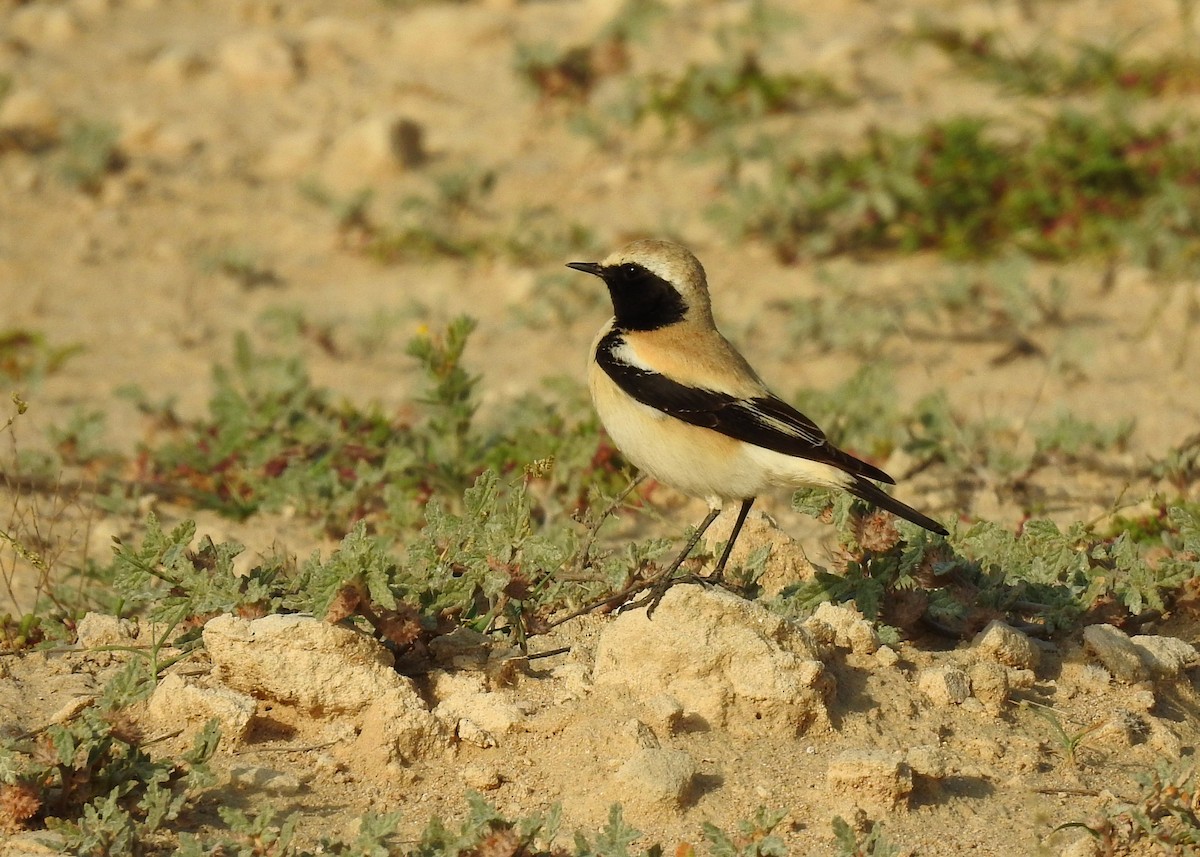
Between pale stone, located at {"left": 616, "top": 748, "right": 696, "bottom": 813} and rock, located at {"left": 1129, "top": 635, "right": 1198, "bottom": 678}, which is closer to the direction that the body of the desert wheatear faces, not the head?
the pale stone

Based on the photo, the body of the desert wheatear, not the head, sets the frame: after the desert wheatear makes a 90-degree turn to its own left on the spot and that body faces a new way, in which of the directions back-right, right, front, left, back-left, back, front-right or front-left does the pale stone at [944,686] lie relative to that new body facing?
front-left

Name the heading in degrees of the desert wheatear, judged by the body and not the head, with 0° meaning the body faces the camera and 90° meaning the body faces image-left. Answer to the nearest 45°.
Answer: approximately 90°

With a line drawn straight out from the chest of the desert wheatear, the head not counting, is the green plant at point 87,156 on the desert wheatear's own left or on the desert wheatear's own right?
on the desert wheatear's own right

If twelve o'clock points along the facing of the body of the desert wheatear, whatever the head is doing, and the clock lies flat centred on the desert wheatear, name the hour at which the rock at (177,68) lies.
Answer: The rock is roughly at 2 o'clock from the desert wheatear.

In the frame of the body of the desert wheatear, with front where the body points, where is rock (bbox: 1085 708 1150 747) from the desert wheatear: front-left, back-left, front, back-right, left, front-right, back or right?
back-left

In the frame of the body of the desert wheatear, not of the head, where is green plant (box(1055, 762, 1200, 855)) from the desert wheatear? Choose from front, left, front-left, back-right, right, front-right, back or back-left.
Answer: back-left

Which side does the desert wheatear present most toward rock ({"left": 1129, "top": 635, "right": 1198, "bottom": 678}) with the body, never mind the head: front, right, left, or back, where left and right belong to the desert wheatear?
back

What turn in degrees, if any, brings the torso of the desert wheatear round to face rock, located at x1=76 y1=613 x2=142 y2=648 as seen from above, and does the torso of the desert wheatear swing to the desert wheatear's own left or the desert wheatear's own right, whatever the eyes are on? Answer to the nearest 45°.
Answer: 0° — it already faces it

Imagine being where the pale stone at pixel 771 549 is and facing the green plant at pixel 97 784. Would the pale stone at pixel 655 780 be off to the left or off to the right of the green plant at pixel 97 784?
left

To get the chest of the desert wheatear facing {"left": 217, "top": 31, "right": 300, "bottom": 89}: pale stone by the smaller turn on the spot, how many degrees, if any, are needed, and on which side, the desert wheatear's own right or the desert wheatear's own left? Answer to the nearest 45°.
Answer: approximately 45° to the desert wheatear's own right

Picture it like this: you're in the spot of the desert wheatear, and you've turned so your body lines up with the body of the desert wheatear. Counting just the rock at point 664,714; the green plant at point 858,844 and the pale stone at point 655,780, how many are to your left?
3

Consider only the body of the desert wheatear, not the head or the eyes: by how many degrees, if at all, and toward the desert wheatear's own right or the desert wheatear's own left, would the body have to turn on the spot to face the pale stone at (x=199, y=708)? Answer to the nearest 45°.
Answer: approximately 45° to the desert wheatear's own left
